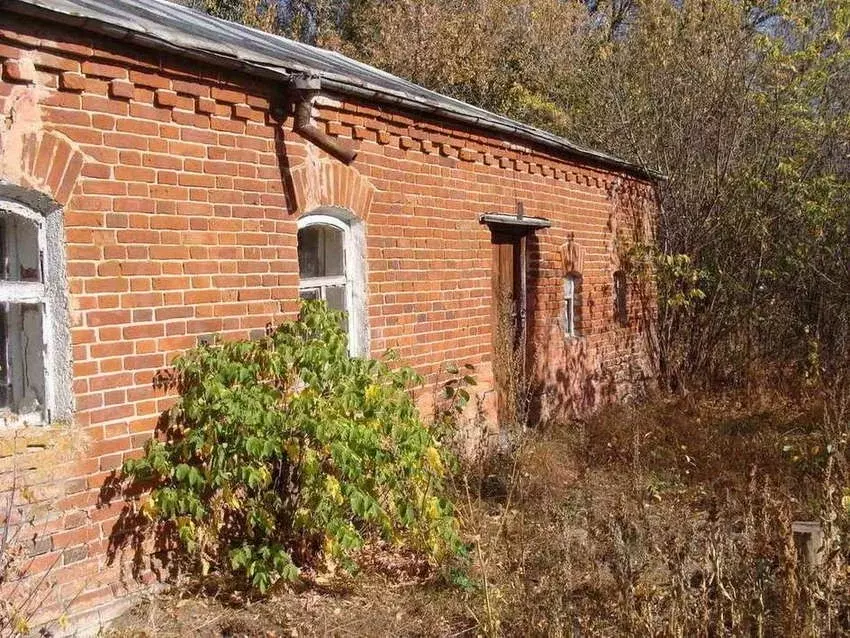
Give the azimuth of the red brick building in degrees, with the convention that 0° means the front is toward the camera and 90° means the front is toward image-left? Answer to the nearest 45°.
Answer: approximately 315°

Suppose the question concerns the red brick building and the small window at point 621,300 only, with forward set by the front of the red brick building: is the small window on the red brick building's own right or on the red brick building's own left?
on the red brick building's own left
